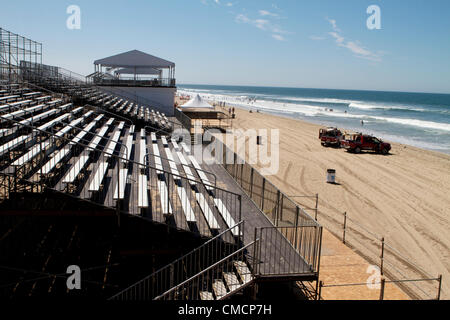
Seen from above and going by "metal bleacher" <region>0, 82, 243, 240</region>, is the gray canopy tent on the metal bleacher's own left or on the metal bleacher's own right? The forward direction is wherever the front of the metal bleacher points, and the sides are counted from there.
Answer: on the metal bleacher's own left

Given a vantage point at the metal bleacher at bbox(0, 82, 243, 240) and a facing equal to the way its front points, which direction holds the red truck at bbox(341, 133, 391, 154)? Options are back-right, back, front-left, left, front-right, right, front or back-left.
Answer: front-left

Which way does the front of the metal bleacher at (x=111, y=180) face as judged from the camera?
facing to the right of the viewer

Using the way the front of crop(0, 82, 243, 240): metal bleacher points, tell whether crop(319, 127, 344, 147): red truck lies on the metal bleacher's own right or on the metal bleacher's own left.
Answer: on the metal bleacher's own left
